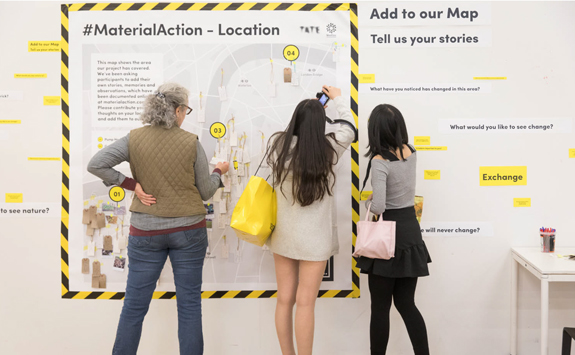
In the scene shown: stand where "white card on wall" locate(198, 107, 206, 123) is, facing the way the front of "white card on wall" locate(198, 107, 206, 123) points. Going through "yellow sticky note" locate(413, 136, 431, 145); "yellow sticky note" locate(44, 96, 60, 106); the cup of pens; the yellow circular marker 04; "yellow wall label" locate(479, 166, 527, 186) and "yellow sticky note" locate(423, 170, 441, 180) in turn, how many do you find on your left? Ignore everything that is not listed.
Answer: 5

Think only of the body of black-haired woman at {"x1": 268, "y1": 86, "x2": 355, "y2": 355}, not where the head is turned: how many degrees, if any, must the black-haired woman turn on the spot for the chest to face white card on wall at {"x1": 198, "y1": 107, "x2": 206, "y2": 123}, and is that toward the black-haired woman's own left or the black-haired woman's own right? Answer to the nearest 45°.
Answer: approximately 45° to the black-haired woman's own left

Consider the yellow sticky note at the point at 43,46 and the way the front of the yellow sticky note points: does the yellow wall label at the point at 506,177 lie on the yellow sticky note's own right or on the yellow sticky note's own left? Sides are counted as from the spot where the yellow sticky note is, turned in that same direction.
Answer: on the yellow sticky note's own left

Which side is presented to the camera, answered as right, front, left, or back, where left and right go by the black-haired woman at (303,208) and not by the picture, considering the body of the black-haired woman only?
back

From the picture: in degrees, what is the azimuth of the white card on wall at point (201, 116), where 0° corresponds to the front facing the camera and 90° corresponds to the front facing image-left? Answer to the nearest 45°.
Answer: approximately 0°

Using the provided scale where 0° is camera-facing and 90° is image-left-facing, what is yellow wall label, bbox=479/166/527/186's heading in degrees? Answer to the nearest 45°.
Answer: approximately 0°

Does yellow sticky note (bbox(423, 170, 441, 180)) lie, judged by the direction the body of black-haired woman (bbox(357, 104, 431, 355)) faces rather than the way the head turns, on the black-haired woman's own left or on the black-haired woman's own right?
on the black-haired woman's own right

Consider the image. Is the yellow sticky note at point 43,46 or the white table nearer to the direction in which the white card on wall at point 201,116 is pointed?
the white table

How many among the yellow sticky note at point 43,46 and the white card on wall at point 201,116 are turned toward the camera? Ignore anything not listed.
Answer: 2

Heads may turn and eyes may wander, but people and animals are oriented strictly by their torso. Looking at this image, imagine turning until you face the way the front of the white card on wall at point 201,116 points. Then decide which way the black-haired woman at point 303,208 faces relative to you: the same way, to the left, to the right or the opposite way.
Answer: the opposite way
